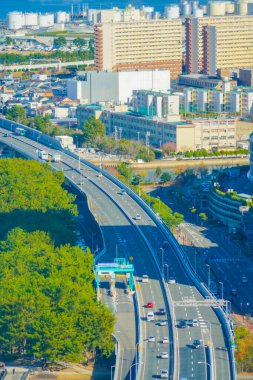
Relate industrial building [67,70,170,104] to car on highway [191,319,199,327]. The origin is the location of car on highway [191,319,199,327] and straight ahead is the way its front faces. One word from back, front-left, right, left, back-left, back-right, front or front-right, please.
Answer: back

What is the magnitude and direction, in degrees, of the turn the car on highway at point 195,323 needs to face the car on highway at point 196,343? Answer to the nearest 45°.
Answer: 0° — it already faces it

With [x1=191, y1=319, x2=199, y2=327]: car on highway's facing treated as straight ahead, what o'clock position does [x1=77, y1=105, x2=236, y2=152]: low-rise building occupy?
The low-rise building is roughly at 6 o'clock from the car on highway.

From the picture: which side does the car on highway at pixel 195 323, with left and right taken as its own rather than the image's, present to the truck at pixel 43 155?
back

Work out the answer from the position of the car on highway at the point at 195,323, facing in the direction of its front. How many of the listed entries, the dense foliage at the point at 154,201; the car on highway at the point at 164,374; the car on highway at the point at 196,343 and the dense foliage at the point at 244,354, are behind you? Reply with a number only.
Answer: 1

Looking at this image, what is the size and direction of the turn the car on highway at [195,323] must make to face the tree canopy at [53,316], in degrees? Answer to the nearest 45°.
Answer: approximately 90° to its right

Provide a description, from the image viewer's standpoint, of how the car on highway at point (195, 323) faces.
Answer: facing the viewer

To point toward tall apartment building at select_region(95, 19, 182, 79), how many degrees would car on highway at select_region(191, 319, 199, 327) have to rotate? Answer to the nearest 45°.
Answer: approximately 180°

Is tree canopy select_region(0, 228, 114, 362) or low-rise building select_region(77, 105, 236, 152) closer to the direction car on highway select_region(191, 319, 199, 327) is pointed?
the tree canopy

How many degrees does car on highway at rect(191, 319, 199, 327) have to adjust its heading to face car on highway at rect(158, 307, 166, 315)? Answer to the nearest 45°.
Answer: approximately 135° to its right
